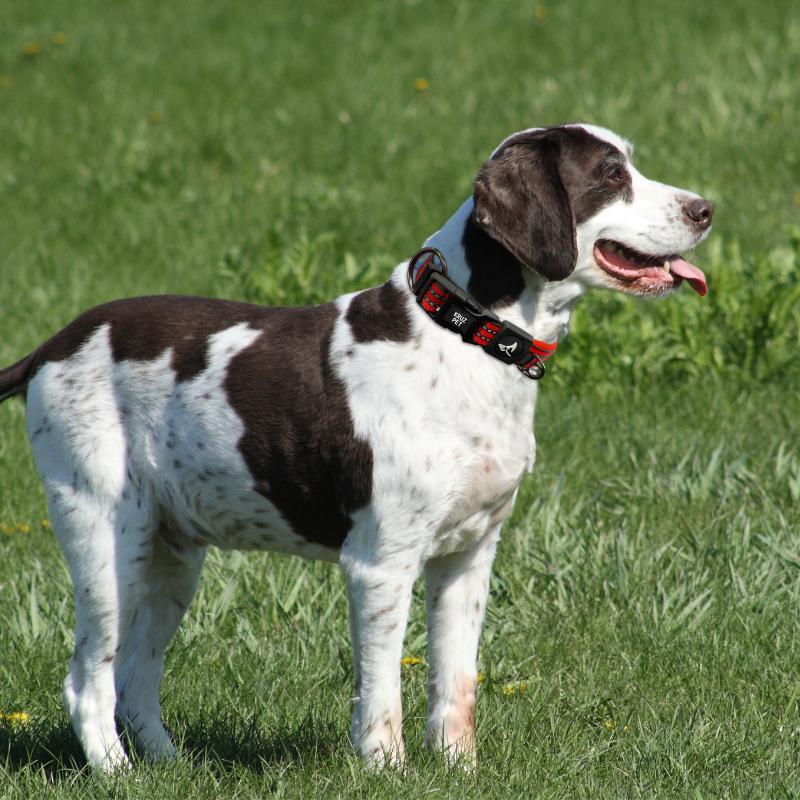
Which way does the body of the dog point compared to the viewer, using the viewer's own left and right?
facing to the right of the viewer

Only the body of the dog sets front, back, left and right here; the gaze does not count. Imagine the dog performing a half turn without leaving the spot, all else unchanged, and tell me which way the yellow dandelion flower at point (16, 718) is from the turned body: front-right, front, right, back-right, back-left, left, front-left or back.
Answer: front
